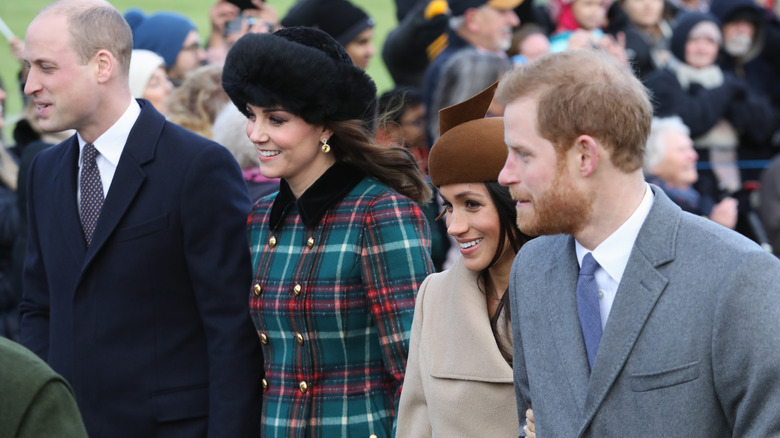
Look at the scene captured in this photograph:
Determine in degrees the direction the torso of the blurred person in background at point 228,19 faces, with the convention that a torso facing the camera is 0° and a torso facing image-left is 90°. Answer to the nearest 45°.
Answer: approximately 0°

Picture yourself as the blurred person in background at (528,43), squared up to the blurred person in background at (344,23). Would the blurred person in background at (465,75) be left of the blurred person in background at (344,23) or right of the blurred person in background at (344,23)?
left

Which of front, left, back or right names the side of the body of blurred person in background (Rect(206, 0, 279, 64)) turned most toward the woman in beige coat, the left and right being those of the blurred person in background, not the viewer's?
front

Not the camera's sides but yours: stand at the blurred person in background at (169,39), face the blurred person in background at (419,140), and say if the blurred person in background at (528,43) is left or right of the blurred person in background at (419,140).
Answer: left

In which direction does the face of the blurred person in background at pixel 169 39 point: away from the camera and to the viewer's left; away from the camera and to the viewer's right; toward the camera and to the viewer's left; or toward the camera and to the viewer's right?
toward the camera and to the viewer's right

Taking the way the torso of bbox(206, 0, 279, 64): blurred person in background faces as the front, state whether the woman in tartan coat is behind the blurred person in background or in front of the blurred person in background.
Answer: in front
